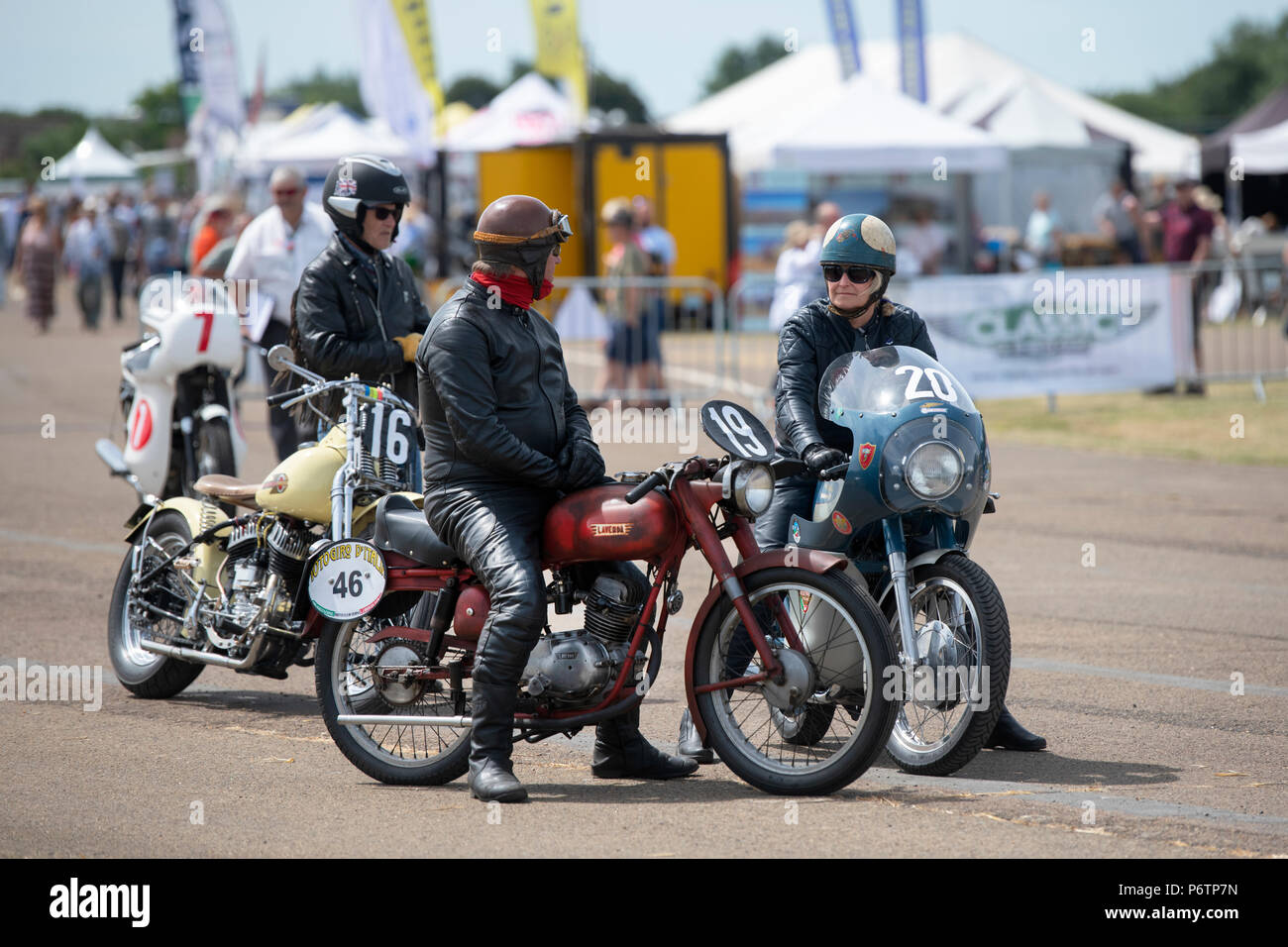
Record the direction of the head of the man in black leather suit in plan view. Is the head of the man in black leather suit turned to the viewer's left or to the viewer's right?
to the viewer's right

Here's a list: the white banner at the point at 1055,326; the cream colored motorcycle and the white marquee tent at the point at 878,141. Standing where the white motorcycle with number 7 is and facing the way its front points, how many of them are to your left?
2

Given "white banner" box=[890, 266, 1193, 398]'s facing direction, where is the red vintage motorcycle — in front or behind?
in front

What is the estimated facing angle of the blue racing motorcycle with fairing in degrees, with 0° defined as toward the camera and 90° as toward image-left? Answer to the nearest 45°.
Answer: approximately 315°

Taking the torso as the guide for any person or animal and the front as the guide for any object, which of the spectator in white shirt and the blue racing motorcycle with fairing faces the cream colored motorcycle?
the spectator in white shirt

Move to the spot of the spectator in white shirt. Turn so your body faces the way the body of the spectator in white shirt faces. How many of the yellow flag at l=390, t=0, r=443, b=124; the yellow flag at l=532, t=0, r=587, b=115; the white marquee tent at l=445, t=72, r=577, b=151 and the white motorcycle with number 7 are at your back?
3

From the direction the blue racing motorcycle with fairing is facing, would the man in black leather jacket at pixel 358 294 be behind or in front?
behind

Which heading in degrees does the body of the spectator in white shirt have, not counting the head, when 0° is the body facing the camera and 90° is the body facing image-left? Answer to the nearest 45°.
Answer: approximately 0°

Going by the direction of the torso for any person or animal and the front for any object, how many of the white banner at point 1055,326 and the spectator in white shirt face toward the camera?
2

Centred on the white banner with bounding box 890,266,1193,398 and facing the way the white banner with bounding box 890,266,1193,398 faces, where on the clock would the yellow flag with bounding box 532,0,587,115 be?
The yellow flag is roughly at 5 o'clock from the white banner.

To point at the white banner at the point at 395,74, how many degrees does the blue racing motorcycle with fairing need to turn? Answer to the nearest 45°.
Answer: approximately 135° to its left

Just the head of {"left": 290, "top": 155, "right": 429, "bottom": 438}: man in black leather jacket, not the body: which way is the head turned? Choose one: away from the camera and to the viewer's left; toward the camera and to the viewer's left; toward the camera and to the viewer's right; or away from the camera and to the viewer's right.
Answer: toward the camera and to the viewer's right

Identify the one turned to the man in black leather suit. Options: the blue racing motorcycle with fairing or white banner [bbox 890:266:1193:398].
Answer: the white banner
